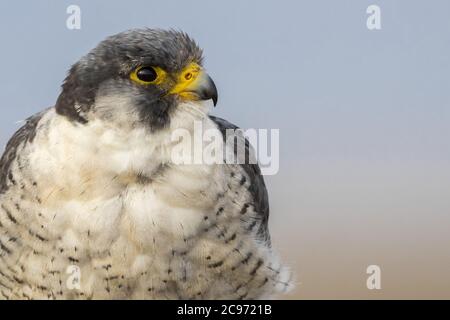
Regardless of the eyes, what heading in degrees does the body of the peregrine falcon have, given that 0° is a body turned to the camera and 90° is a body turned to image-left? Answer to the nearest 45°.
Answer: approximately 0°
